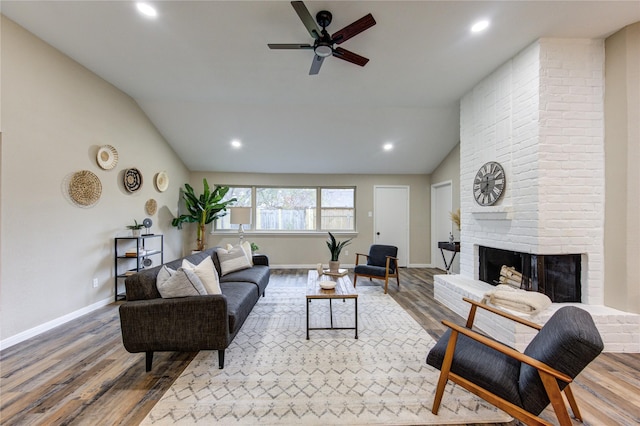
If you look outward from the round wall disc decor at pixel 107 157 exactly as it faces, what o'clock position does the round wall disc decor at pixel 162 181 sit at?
the round wall disc decor at pixel 162 181 is roughly at 9 o'clock from the round wall disc decor at pixel 107 157.

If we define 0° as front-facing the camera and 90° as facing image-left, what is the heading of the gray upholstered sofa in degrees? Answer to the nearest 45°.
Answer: approximately 270°

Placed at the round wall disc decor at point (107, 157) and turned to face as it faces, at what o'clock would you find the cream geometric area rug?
The cream geometric area rug is roughly at 1 o'clock from the round wall disc decor.

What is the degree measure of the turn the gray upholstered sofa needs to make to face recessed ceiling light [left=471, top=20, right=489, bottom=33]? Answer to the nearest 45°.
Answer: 0° — it already faces it

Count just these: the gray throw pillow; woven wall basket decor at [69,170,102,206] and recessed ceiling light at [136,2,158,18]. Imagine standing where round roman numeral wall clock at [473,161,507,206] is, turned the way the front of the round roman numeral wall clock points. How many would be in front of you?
3

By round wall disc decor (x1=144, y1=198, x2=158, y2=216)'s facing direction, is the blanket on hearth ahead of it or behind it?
ahead

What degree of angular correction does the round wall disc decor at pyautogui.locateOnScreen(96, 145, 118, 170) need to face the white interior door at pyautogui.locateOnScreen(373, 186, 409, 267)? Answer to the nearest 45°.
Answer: approximately 45° to its left

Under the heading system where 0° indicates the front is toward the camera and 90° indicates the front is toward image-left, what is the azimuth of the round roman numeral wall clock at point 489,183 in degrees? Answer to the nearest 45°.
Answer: approximately 45°

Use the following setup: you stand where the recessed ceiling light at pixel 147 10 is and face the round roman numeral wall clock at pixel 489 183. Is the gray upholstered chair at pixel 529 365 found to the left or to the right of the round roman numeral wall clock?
right

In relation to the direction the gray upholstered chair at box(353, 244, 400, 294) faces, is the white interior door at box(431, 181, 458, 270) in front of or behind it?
behind

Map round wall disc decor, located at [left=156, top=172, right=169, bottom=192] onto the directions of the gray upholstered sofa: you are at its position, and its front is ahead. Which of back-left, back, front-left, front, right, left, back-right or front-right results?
left
